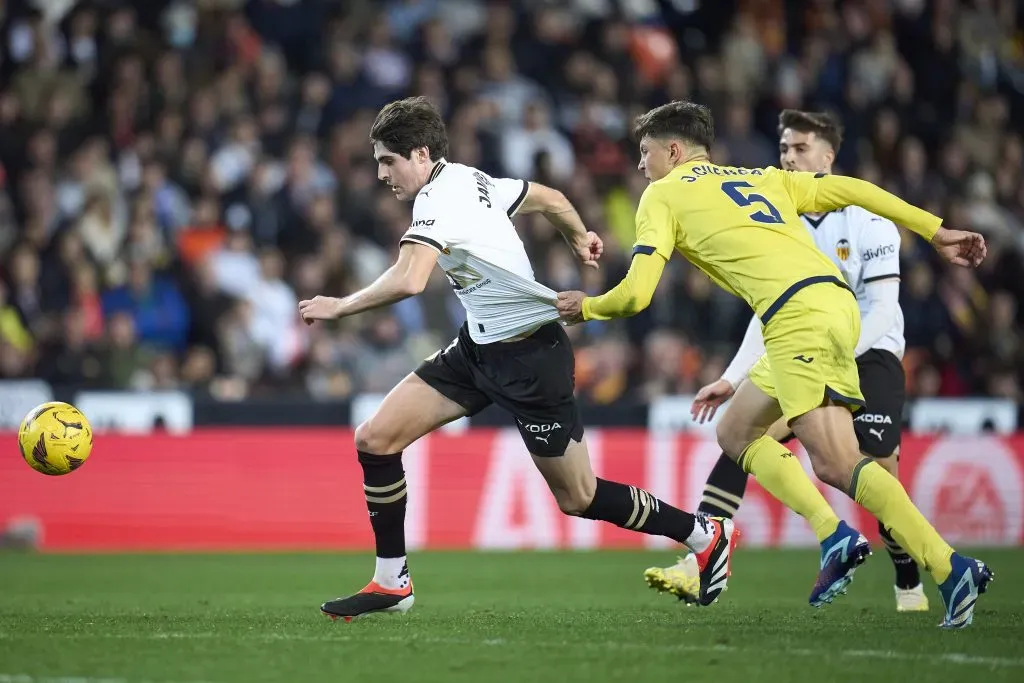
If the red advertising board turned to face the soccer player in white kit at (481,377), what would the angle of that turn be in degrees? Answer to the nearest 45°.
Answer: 0° — it already faces them

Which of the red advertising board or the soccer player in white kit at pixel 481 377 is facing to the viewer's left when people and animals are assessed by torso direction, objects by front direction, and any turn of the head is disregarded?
the soccer player in white kit

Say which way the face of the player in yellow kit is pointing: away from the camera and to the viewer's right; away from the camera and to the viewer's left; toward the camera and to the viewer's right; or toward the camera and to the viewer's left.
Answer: away from the camera and to the viewer's left

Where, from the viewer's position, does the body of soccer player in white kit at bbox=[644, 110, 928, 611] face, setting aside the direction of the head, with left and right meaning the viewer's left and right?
facing the viewer and to the left of the viewer

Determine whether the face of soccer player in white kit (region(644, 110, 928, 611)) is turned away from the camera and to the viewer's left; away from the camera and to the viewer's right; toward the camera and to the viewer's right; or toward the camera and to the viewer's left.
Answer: toward the camera and to the viewer's left

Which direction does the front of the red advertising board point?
toward the camera

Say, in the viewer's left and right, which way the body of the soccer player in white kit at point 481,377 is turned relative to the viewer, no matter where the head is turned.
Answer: facing to the left of the viewer

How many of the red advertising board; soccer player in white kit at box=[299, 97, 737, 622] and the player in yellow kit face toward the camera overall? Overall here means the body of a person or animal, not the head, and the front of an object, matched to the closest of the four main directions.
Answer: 1

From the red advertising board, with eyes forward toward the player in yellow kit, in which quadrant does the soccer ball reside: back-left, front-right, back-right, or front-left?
front-right

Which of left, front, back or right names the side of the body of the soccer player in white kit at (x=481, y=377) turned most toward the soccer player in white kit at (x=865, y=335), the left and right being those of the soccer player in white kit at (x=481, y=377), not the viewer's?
back

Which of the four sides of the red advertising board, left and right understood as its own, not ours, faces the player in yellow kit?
front

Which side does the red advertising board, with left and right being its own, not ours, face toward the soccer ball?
front

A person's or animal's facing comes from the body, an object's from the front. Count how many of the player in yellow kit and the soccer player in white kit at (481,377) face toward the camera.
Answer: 0

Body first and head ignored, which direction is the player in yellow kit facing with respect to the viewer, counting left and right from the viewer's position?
facing away from the viewer and to the left of the viewer

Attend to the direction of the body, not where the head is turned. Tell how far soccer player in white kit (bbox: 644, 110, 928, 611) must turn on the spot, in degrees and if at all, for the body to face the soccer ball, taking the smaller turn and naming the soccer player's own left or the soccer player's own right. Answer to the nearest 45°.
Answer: approximately 45° to the soccer player's own right

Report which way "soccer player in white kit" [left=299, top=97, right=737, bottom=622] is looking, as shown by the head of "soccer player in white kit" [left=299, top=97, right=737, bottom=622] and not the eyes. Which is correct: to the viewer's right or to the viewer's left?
to the viewer's left

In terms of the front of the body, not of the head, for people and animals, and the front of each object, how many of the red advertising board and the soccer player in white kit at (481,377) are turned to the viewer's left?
1
